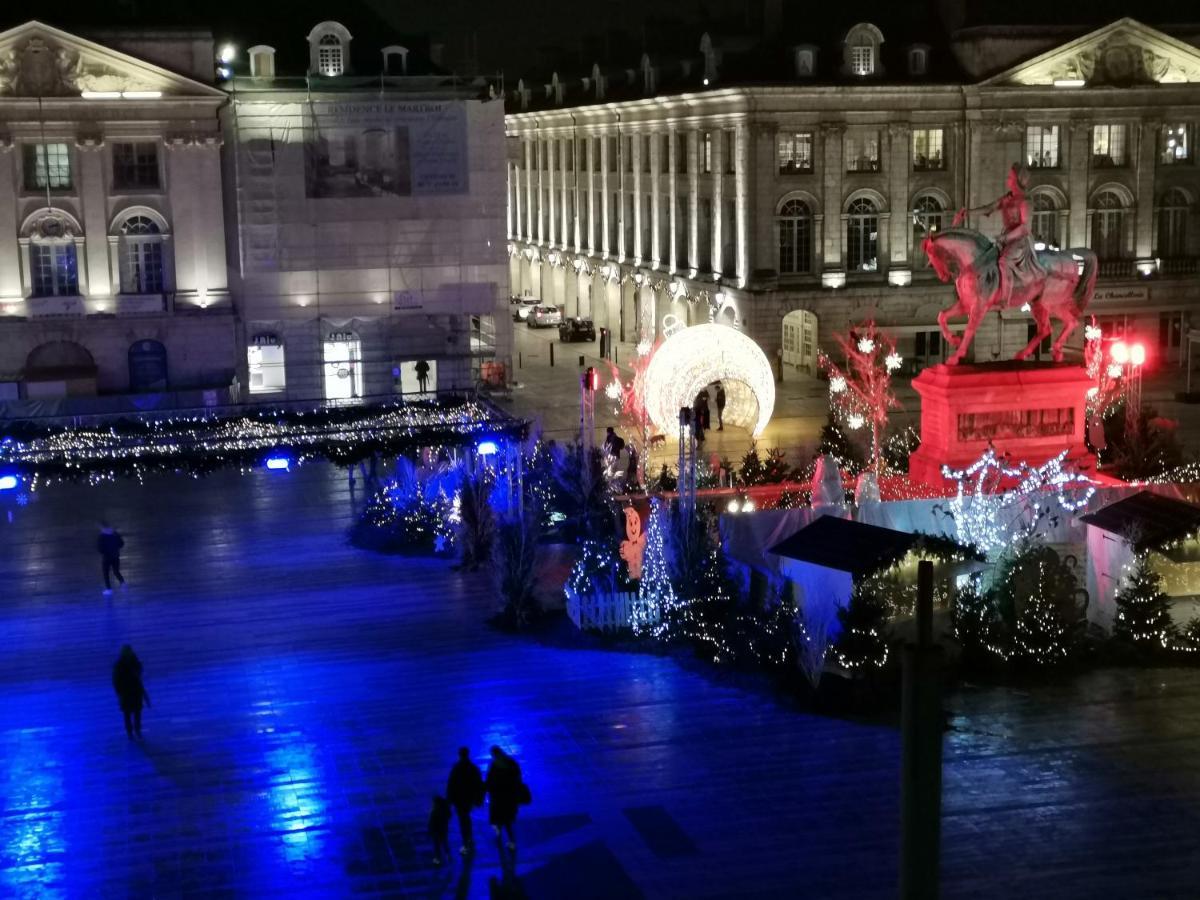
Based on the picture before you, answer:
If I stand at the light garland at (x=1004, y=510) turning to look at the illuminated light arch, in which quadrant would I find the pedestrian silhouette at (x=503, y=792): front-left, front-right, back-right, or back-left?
back-left

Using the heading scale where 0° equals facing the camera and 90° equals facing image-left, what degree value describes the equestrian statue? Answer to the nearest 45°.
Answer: approximately 90°

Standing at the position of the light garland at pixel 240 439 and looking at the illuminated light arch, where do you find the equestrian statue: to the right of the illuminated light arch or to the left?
right

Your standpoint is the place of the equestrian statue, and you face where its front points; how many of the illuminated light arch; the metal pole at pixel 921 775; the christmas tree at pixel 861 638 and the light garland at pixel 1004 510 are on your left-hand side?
3

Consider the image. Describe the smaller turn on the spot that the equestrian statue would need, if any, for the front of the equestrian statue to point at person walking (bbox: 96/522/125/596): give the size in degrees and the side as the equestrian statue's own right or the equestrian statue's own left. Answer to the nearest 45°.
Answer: approximately 45° to the equestrian statue's own left

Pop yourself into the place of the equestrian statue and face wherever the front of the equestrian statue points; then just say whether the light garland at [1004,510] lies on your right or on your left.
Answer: on your left

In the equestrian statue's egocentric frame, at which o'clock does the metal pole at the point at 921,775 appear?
The metal pole is roughly at 9 o'clock from the equestrian statue.

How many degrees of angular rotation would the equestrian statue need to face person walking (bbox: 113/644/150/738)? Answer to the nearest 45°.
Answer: approximately 45° to its left

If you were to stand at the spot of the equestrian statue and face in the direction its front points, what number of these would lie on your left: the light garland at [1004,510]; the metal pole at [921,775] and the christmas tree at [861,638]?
3

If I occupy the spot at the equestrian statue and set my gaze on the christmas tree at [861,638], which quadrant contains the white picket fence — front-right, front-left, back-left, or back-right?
front-right

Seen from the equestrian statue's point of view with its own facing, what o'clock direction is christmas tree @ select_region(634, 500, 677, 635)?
The christmas tree is roughly at 10 o'clock from the equestrian statue.

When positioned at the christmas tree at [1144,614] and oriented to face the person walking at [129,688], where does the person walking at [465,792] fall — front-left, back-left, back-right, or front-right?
front-left

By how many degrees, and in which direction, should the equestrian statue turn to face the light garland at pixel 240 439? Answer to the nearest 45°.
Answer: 0° — it already faces it

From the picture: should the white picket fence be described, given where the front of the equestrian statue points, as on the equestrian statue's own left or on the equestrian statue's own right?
on the equestrian statue's own left

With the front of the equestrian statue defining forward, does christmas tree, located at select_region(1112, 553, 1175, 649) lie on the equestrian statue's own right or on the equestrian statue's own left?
on the equestrian statue's own left

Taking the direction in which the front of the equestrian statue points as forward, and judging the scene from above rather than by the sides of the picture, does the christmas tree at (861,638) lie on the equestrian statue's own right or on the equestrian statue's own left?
on the equestrian statue's own left

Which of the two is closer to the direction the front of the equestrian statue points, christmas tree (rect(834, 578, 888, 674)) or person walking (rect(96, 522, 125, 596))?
the person walking

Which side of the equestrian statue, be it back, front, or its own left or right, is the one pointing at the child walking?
left

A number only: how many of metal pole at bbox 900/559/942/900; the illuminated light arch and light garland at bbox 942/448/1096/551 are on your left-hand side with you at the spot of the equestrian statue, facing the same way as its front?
2
